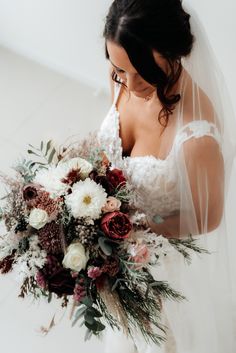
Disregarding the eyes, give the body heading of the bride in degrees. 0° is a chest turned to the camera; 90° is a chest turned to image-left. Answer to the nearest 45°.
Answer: approximately 45°
